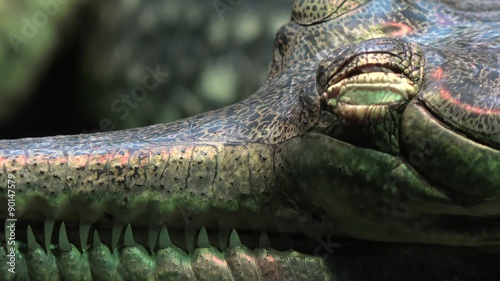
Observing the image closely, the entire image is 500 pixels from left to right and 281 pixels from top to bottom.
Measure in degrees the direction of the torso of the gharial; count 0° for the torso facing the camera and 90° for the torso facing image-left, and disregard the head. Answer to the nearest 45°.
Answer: approximately 90°
